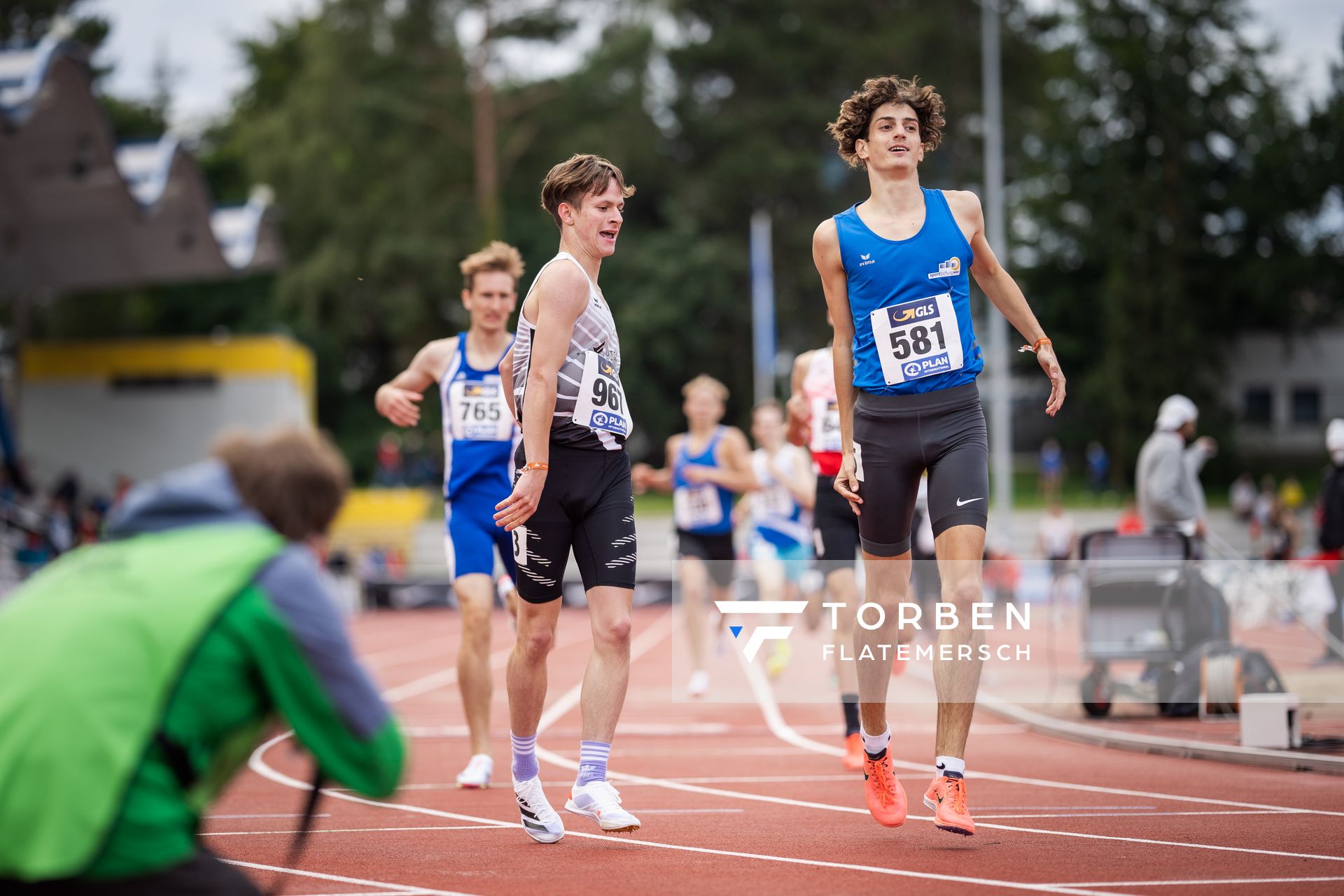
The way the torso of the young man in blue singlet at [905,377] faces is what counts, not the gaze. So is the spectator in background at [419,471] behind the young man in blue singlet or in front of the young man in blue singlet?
behind

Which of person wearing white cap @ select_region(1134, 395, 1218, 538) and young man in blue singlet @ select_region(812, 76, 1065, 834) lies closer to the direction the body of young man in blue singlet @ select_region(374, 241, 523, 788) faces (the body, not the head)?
the young man in blue singlet

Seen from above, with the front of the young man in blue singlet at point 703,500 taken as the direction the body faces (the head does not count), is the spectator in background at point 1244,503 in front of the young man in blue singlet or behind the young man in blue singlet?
behind

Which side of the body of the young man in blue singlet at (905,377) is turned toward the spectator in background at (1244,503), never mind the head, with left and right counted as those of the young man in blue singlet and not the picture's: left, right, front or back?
back

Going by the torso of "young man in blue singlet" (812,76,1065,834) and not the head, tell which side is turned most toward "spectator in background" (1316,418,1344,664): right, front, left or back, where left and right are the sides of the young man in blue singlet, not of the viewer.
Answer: back

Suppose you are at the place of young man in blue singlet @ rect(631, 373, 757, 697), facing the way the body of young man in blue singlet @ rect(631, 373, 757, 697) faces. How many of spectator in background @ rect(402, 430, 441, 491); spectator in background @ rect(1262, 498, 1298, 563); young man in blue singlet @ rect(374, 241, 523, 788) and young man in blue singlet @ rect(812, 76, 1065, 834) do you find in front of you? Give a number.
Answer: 2

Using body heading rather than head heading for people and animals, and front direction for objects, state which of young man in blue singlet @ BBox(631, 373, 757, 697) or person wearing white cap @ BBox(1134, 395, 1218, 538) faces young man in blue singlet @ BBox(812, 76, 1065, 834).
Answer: young man in blue singlet @ BBox(631, 373, 757, 697)

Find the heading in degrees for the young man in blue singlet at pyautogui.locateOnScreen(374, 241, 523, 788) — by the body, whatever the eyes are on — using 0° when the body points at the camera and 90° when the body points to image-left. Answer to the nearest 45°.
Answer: approximately 0°

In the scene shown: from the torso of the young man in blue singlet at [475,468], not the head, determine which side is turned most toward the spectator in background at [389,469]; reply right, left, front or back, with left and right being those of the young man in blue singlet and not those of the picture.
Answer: back

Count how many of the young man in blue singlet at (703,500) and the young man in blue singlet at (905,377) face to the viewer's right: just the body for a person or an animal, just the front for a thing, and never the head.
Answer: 0
